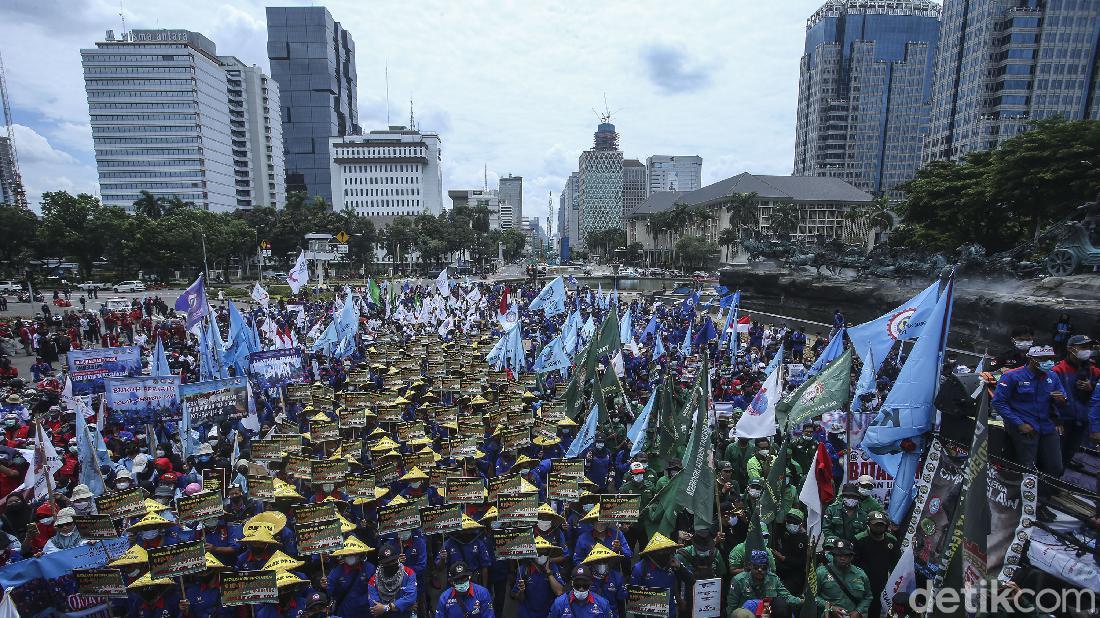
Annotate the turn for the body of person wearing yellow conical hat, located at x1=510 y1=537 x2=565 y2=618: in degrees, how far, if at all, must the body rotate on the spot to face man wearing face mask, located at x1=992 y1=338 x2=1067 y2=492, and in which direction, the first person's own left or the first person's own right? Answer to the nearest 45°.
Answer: approximately 90° to the first person's own left

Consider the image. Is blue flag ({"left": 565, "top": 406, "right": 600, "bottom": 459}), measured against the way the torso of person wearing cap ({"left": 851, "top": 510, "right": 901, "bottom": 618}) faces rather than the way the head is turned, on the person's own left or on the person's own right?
on the person's own right

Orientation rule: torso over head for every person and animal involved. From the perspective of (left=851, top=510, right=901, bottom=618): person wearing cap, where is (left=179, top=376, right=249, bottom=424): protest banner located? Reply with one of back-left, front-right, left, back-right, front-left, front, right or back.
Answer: right

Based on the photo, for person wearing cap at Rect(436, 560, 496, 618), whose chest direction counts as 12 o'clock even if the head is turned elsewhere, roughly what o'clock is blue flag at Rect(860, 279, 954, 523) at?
The blue flag is roughly at 9 o'clock from the person wearing cap.

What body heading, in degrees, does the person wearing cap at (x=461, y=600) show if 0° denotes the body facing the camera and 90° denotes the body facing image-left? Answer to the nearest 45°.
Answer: approximately 0°

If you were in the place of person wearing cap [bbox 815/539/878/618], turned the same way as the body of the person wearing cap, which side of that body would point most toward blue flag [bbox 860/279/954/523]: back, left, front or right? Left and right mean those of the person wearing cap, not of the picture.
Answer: back

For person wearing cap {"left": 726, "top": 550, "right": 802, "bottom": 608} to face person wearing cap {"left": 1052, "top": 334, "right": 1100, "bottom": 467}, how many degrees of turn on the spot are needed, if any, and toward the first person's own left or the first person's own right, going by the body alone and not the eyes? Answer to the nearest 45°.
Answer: approximately 135° to the first person's own left

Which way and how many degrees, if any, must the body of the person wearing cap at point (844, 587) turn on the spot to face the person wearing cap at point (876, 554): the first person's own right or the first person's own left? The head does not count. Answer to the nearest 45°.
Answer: approximately 180°

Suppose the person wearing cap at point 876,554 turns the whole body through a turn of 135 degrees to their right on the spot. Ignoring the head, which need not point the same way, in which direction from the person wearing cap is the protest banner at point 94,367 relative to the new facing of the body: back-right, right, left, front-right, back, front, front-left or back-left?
front-left

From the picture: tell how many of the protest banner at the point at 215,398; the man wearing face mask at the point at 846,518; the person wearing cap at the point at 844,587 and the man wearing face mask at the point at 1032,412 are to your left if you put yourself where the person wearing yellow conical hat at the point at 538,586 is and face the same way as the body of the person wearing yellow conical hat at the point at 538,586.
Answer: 3
